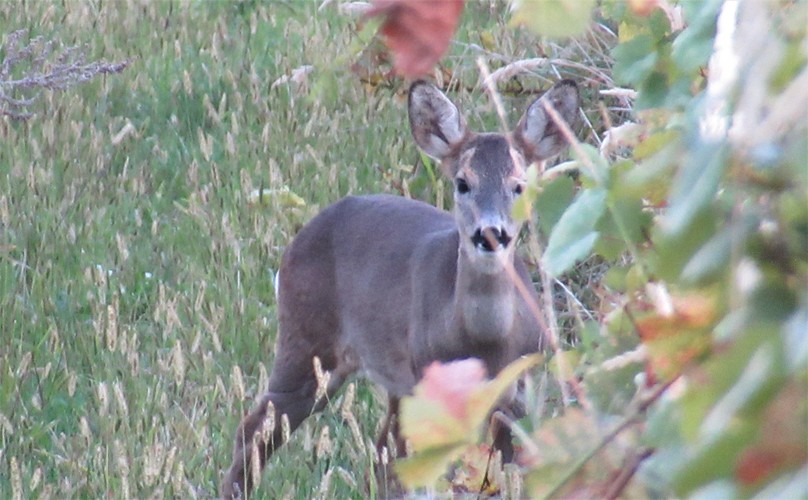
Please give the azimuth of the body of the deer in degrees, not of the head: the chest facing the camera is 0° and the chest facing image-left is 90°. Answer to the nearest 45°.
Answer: approximately 315°

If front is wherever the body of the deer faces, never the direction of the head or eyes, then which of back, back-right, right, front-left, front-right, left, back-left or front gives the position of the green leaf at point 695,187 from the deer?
front-right

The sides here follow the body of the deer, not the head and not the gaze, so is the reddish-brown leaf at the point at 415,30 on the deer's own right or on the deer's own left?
on the deer's own right

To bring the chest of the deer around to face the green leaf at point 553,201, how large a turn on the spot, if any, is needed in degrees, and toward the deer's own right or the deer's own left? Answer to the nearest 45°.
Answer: approximately 45° to the deer's own right

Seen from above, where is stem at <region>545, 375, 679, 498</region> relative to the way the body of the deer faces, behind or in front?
in front

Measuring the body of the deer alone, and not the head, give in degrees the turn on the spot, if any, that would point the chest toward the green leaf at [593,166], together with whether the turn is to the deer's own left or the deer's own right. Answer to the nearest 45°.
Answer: approximately 45° to the deer's own right

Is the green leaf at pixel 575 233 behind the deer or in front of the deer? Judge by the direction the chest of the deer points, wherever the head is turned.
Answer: in front
